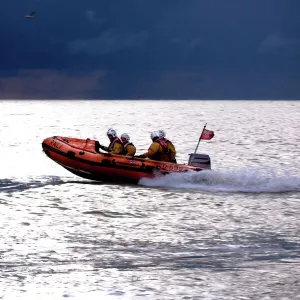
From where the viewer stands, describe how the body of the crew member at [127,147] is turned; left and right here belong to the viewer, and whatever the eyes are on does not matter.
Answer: facing to the left of the viewer

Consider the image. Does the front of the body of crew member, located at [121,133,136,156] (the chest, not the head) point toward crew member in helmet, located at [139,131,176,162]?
no

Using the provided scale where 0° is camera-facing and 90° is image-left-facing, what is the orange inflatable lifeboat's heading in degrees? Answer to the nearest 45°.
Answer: approximately 90°
